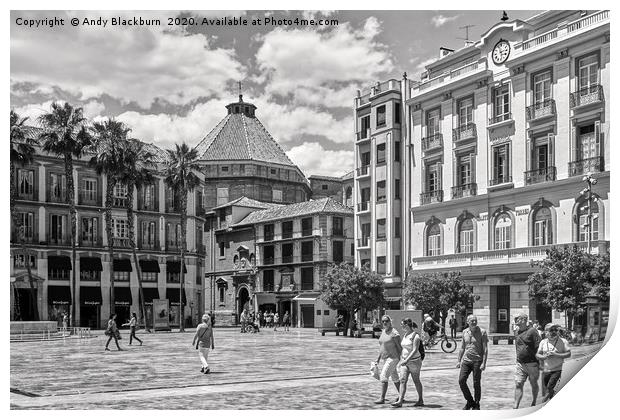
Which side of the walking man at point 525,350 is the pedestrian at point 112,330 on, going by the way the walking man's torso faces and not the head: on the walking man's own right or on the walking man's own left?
on the walking man's own right

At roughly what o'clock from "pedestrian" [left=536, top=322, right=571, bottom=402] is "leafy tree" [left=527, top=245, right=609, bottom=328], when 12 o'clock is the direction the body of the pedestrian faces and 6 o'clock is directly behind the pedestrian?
The leafy tree is roughly at 6 o'clock from the pedestrian.

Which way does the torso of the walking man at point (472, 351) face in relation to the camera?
toward the camera

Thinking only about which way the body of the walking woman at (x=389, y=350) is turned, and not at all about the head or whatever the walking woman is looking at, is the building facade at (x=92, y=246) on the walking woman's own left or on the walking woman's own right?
on the walking woman's own right

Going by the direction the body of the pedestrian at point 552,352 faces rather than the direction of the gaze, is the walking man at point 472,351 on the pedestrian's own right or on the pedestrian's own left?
on the pedestrian's own right

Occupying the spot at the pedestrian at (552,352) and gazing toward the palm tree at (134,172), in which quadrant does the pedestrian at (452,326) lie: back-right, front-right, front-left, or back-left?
front-right

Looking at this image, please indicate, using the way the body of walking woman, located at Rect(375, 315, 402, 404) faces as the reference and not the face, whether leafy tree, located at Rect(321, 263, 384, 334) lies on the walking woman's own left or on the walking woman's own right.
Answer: on the walking woman's own right

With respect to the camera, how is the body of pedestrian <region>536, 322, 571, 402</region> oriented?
toward the camera
